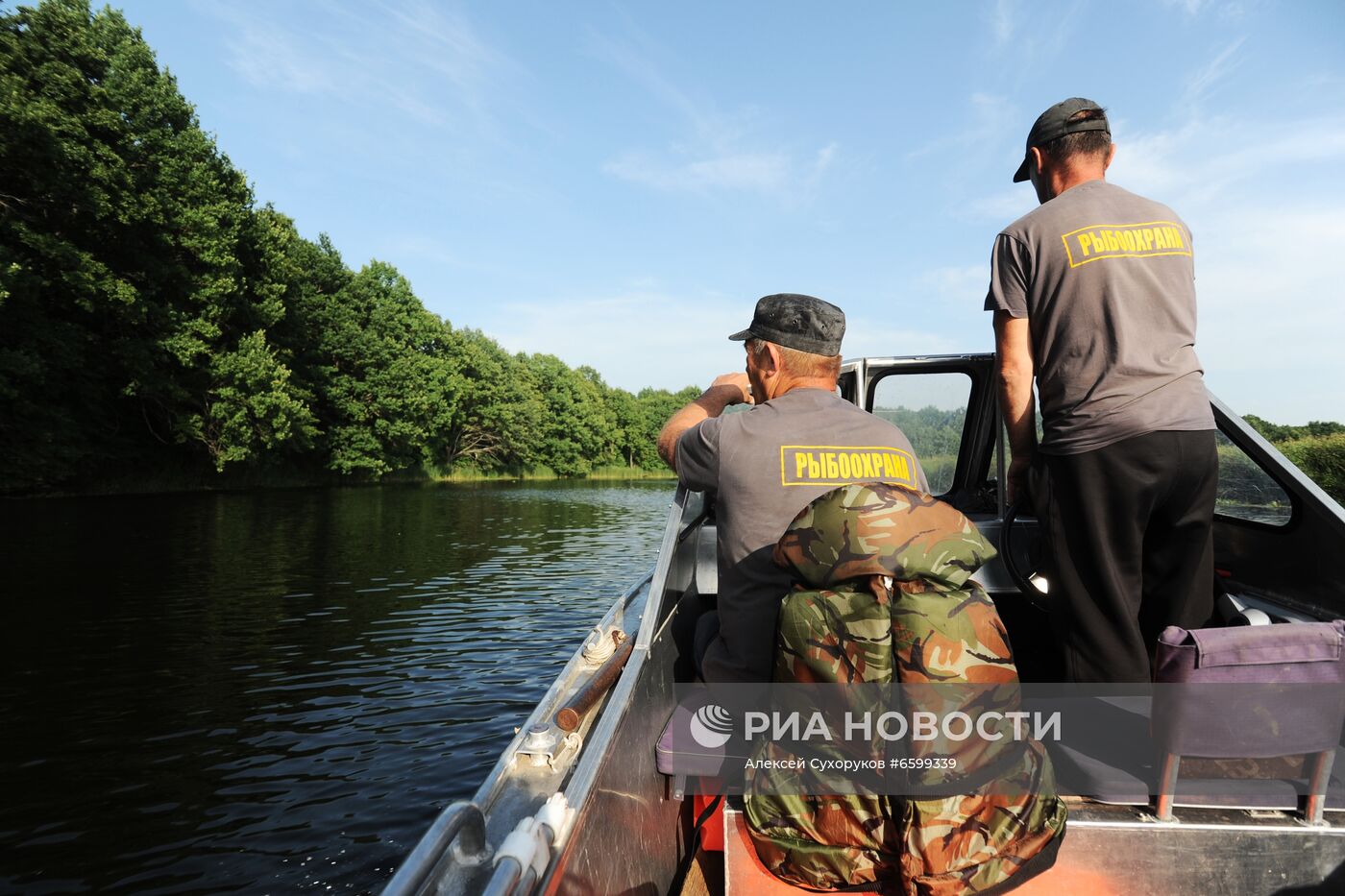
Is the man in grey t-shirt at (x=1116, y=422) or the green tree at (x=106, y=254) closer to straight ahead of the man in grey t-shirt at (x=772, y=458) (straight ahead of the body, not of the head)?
the green tree

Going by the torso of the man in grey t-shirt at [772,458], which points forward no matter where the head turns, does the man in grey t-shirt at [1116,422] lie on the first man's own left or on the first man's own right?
on the first man's own right

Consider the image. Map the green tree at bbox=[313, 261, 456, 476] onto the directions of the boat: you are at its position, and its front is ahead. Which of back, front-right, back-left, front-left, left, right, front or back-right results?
front-left

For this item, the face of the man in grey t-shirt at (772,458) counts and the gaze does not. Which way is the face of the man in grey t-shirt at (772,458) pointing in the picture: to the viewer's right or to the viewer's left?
to the viewer's left

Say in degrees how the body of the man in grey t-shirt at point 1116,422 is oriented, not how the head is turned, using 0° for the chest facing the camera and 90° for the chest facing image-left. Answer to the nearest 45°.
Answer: approximately 135°

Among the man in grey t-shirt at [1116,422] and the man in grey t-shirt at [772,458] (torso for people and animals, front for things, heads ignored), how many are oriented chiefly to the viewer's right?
0

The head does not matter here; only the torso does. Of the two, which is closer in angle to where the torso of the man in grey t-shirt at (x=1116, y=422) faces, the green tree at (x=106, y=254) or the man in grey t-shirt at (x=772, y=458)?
the green tree

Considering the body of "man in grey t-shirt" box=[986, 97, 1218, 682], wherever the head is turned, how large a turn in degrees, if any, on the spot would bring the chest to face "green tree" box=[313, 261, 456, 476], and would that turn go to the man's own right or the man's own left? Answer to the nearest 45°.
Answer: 0° — they already face it

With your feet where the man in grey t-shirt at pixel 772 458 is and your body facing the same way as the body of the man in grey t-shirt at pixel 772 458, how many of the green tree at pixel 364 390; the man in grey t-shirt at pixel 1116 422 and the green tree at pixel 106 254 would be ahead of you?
2

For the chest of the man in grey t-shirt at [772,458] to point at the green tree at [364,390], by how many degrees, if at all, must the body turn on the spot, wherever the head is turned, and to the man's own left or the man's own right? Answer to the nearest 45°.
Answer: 0° — they already face it

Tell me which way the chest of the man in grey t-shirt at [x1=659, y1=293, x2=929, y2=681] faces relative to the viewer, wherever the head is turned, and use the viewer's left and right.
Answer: facing away from the viewer and to the left of the viewer

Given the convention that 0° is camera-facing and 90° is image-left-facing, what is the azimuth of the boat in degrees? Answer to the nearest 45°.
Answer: approximately 180°

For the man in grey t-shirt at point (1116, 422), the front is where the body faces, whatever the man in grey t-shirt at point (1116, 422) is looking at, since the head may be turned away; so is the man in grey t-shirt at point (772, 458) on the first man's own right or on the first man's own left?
on the first man's own left
